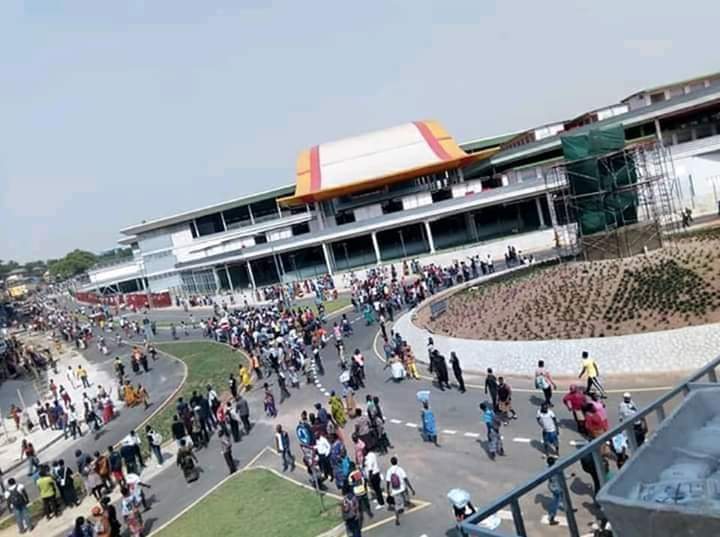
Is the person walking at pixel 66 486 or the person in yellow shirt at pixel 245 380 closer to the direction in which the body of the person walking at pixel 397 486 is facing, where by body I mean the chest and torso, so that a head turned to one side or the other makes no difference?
the person in yellow shirt

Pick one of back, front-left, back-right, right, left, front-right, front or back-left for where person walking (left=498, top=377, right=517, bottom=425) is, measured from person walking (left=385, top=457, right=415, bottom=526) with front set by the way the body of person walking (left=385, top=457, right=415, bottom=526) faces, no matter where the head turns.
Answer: front-right

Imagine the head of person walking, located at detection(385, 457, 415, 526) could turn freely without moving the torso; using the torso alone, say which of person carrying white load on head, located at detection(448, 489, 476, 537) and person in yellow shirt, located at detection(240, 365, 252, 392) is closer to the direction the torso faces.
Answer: the person in yellow shirt

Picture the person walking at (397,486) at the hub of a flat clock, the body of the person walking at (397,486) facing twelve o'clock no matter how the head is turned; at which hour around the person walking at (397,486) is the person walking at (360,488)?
the person walking at (360,488) is roughly at 9 o'clock from the person walking at (397,486).

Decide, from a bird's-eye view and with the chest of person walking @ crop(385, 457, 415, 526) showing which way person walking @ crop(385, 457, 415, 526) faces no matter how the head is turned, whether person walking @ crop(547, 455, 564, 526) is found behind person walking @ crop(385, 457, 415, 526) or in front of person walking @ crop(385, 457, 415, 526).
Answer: behind

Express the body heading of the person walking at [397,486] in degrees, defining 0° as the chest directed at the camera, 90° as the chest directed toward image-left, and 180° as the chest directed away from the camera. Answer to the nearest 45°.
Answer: approximately 180°

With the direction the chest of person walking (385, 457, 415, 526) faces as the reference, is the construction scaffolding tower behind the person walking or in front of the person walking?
in front

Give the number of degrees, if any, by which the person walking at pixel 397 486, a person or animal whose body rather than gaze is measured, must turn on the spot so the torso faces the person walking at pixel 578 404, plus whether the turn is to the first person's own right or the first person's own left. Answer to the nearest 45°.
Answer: approximately 90° to the first person's own right

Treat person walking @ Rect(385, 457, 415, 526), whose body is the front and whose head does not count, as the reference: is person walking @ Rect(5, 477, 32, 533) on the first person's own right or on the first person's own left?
on the first person's own left

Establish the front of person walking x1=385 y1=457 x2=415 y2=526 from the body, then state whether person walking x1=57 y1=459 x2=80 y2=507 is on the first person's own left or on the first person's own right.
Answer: on the first person's own left

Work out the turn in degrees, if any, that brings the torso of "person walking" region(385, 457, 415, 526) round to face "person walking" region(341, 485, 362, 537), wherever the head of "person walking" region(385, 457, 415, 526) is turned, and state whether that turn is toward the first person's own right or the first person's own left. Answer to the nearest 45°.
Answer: approximately 135° to the first person's own left
